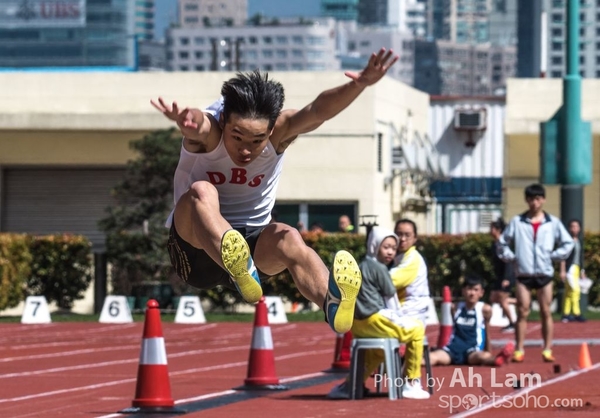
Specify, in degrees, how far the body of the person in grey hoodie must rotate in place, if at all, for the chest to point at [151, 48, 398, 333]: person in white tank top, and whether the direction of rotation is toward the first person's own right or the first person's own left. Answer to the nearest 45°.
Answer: approximately 90° to the first person's own right

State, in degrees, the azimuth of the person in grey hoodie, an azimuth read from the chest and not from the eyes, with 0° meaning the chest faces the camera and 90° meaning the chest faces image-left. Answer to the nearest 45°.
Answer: approximately 270°

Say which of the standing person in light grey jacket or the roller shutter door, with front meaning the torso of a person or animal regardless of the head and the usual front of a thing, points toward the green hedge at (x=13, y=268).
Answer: the roller shutter door

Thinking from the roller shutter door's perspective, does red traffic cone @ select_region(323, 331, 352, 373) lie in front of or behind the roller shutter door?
in front

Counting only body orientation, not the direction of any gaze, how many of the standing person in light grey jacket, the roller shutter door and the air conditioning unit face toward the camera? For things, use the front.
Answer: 3

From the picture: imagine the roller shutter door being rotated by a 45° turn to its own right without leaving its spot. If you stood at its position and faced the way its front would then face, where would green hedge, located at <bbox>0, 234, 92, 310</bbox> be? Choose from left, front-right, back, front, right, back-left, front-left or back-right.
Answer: front-left

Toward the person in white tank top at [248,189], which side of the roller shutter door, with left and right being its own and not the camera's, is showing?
front

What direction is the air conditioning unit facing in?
toward the camera

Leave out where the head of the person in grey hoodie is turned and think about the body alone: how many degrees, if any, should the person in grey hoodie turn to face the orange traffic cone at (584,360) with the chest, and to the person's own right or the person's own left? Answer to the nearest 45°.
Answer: approximately 45° to the person's own left

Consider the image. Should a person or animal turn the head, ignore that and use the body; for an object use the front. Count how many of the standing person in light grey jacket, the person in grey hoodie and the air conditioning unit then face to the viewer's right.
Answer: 1

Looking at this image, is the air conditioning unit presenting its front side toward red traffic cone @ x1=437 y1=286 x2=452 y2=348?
yes

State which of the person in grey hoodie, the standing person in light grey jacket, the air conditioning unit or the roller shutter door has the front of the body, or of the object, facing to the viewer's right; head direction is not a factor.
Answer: the person in grey hoodie

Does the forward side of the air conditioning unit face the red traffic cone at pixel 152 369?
yes

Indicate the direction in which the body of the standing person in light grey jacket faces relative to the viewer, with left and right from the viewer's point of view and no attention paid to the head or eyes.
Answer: facing the viewer
